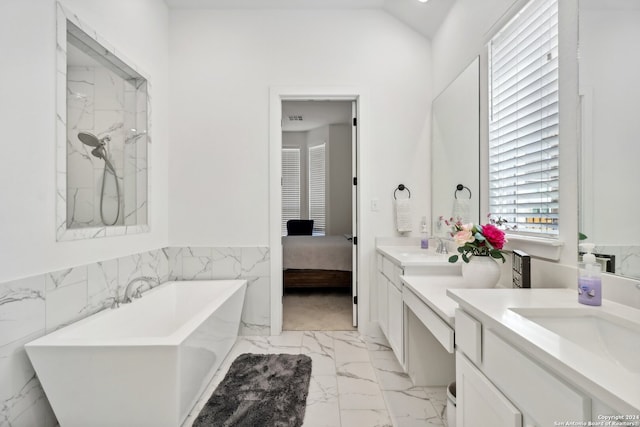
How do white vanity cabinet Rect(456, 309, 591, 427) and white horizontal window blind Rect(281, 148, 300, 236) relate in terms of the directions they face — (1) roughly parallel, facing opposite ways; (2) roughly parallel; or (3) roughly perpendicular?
roughly perpendicular

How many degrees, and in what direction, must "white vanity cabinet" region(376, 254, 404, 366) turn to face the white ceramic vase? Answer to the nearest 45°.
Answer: approximately 135° to its left

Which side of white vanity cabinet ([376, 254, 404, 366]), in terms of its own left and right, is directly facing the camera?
left

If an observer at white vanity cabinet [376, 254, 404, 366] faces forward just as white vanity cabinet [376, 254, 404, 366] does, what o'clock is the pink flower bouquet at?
The pink flower bouquet is roughly at 8 o'clock from the white vanity cabinet.

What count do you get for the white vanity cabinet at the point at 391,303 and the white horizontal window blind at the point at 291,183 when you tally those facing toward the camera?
1

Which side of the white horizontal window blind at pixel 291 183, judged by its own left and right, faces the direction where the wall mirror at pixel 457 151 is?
front

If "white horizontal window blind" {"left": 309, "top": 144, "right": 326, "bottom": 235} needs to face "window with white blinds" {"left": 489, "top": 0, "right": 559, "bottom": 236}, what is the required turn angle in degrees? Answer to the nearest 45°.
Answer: approximately 45° to its left

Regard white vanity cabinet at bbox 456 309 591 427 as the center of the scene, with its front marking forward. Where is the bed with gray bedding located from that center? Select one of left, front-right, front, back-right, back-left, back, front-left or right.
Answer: right

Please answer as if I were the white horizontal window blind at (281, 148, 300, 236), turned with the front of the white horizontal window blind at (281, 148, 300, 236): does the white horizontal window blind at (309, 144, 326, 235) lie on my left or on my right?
on my left

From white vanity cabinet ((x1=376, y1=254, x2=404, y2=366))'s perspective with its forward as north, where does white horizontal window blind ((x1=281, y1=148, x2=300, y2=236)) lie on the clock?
The white horizontal window blind is roughly at 2 o'clock from the white vanity cabinet.

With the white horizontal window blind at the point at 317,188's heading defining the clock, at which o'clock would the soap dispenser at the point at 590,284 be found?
The soap dispenser is roughly at 10 o'clock from the white horizontal window blind.

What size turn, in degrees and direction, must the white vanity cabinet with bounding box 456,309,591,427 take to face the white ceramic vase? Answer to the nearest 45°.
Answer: approximately 135° to its right

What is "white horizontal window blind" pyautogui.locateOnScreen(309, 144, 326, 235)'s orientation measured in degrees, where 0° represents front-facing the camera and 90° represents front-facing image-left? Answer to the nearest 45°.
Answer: approximately 45°

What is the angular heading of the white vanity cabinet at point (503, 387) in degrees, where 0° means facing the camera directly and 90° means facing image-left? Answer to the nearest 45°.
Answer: approximately 45°

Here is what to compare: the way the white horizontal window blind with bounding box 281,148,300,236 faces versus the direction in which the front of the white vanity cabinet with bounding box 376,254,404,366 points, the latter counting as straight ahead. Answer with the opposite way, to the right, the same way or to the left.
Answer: to the left
